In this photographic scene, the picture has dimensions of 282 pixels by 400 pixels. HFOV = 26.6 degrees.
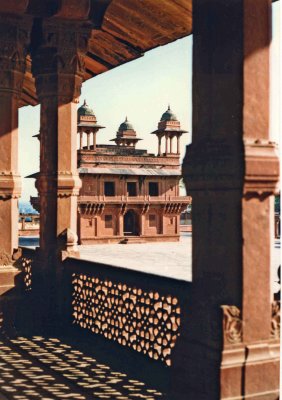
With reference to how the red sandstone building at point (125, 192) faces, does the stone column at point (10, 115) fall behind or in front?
in front

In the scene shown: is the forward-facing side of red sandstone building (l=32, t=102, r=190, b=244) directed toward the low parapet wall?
yes

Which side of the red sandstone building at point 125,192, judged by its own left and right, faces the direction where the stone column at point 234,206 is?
front

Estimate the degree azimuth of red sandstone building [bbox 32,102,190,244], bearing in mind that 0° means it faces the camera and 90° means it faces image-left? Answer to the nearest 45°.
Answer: approximately 0°
